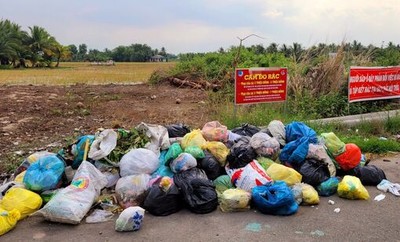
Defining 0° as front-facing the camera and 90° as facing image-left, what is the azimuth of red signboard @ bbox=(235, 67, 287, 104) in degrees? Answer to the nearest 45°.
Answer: approximately 0°

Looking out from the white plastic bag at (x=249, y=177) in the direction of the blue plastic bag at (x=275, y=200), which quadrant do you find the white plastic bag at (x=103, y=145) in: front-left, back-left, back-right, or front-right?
back-right

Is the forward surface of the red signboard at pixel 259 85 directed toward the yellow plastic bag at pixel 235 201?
yes

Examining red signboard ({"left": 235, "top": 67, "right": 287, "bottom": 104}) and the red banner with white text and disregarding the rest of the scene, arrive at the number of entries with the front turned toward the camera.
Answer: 2

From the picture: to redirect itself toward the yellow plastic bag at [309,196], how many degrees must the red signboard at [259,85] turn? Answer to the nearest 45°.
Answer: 0° — it already faces it

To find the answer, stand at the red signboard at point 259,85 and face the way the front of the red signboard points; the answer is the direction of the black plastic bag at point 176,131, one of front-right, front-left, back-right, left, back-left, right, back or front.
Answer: front-right

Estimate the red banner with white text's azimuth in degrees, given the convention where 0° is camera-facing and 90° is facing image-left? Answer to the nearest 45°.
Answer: approximately 0°

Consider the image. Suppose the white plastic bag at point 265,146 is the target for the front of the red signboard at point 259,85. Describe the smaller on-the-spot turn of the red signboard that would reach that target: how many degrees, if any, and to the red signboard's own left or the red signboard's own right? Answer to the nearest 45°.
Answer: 0° — it already faces it
